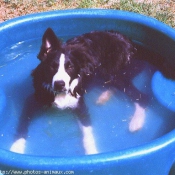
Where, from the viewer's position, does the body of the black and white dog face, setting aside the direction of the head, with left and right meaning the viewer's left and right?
facing the viewer and to the left of the viewer
